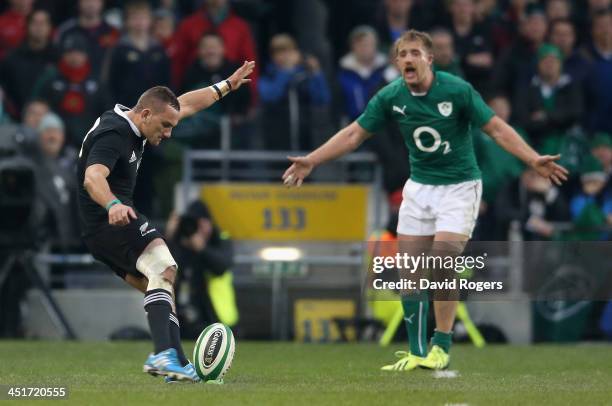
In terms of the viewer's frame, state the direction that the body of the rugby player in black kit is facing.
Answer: to the viewer's right
